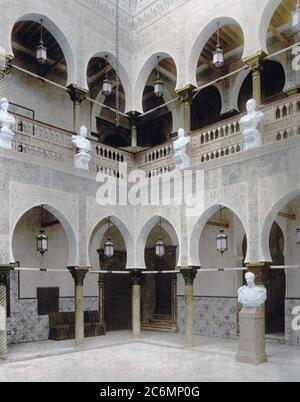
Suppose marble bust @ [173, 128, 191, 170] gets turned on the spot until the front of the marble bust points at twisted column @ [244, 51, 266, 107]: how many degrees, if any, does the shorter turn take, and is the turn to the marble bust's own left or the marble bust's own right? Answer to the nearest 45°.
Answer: approximately 90° to the marble bust's own left

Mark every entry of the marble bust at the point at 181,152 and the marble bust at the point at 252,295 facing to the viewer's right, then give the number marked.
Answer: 0

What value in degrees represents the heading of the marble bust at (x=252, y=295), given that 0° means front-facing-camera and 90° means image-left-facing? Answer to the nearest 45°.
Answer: approximately 45°

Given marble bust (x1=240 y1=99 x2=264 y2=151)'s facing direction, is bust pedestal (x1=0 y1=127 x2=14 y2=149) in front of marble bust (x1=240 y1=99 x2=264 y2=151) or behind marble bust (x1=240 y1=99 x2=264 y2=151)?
in front

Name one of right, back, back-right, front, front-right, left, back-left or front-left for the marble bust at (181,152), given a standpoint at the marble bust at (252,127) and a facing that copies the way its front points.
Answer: right
